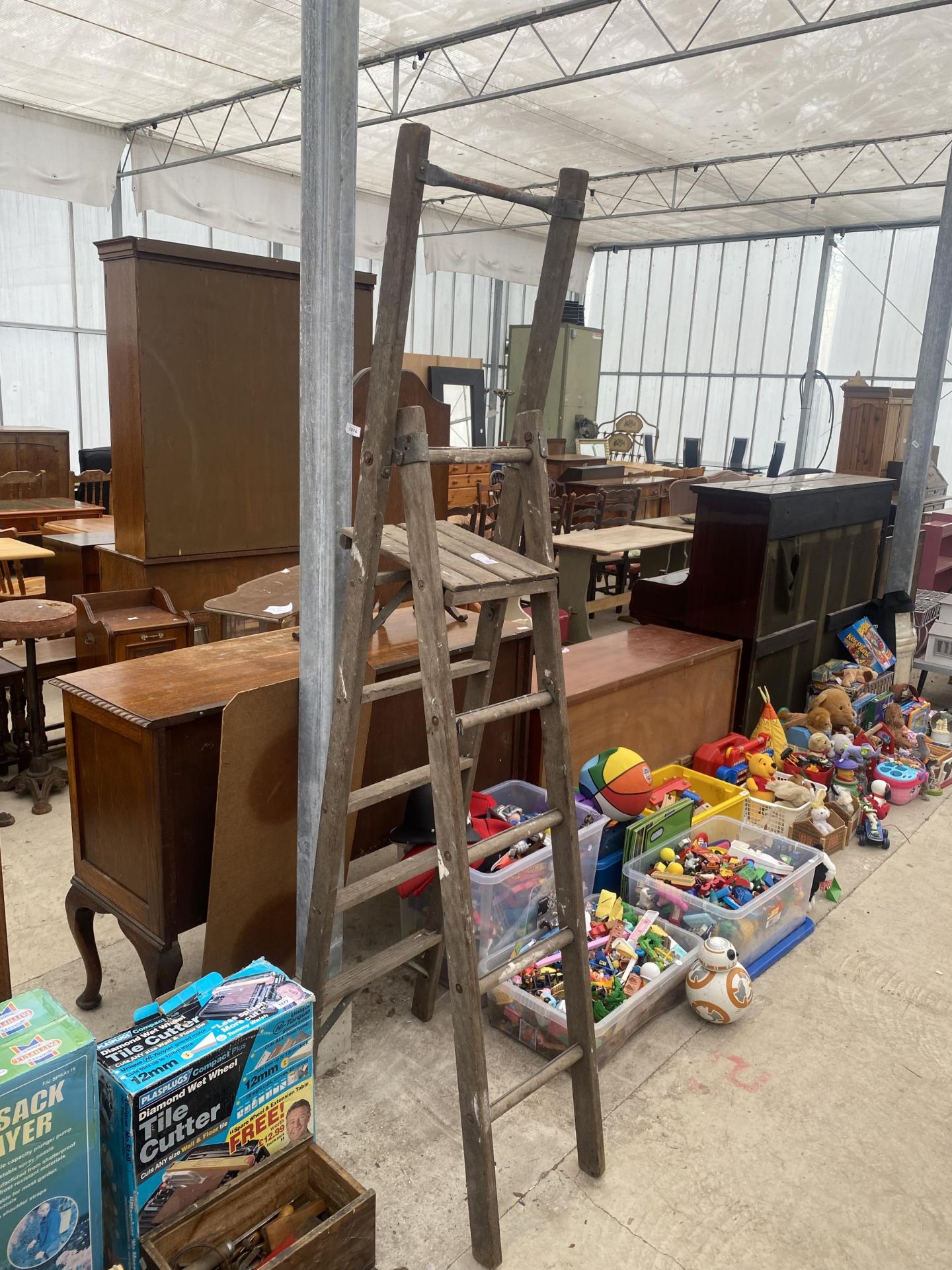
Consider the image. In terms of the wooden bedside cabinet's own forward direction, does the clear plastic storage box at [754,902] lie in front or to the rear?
in front

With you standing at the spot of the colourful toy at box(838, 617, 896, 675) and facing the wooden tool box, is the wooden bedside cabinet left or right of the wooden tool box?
right

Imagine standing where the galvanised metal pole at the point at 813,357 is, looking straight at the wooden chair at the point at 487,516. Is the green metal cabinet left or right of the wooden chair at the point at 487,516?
right

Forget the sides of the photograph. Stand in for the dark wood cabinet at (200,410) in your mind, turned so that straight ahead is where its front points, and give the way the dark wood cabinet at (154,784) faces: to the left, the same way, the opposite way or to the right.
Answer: the same way

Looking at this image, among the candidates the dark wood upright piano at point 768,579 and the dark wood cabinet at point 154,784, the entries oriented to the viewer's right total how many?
0
